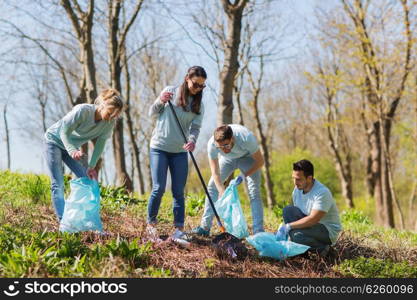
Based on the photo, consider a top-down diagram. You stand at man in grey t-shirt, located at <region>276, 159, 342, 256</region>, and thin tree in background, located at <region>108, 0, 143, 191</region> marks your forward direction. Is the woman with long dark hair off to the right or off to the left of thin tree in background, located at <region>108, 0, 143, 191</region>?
left

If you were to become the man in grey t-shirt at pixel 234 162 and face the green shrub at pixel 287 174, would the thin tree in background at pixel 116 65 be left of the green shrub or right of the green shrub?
left

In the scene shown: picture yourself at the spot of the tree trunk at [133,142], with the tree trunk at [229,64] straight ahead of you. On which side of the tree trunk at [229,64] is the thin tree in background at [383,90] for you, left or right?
left

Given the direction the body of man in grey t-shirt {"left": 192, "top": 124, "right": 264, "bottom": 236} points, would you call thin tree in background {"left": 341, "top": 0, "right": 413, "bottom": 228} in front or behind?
behind

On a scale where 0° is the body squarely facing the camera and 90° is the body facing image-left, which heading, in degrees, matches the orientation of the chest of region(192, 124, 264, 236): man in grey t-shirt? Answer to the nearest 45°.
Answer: approximately 45°

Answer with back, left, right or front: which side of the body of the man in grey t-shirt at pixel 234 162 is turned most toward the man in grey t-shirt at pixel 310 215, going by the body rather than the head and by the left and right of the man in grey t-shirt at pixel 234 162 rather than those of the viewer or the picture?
left

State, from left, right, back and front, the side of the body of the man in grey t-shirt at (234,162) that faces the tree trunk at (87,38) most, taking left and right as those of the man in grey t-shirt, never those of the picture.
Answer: right

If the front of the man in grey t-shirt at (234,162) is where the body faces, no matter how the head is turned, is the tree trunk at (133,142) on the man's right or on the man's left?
on the man's right

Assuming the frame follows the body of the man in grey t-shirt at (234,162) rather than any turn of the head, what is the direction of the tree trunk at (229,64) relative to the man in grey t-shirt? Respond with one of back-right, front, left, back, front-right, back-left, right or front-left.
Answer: back-right

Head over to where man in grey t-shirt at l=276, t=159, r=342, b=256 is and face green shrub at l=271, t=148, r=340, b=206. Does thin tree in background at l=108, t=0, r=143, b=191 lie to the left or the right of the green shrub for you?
left

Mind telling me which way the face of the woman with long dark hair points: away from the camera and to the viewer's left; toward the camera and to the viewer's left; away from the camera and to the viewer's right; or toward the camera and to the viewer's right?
toward the camera and to the viewer's right
